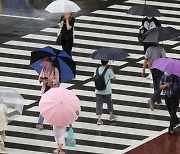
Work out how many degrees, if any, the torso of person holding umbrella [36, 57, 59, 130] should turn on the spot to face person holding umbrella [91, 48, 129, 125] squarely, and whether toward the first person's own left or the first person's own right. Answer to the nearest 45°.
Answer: approximately 135° to the first person's own left

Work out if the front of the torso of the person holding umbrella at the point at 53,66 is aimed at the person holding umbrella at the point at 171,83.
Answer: no

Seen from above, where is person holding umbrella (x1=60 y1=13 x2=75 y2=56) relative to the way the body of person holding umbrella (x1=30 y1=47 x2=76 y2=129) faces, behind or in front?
behind

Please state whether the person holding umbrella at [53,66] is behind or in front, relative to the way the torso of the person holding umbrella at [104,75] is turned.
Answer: behind

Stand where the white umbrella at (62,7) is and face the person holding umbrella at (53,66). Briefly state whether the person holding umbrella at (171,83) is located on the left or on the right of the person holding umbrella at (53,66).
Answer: left

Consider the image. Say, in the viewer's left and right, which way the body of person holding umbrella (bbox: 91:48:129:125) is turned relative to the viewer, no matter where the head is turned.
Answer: facing away from the viewer and to the right of the viewer

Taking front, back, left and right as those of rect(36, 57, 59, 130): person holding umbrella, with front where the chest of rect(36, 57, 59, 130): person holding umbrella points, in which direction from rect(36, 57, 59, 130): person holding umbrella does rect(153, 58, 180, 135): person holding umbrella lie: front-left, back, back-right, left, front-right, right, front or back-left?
back-left

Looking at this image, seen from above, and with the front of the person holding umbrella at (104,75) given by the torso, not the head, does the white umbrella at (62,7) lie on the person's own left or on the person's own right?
on the person's own left

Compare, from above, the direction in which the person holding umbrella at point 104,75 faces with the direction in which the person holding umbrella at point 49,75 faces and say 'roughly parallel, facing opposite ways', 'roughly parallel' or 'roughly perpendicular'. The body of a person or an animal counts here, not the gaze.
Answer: roughly parallel, facing opposite ways

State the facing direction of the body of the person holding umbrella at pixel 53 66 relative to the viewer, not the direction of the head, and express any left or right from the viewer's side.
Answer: facing the viewer and to the left of the viewer
